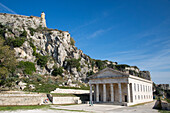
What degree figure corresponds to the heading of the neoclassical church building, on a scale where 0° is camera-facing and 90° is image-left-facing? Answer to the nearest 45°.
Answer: approximately 45°

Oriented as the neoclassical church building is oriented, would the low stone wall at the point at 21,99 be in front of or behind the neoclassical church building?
in front

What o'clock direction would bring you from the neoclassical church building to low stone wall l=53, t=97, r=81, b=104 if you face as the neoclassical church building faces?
The low stone wall is roughly at 1 o'clock from the neoclassical church building.
